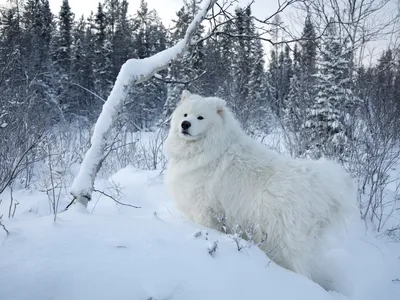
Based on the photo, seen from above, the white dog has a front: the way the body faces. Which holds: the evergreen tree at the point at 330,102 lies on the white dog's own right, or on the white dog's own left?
on the white dog's own right

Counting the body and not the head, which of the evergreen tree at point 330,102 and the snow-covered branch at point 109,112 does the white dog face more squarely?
the snow-covered branch

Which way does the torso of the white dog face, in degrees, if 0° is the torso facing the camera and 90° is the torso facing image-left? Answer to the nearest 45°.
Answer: approximately 90°

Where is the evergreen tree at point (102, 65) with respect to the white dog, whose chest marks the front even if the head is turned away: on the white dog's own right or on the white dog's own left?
on the white dog's own right

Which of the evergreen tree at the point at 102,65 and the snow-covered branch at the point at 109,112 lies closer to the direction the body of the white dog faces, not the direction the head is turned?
the snow-covered branch

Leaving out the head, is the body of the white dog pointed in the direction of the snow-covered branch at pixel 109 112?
yes
